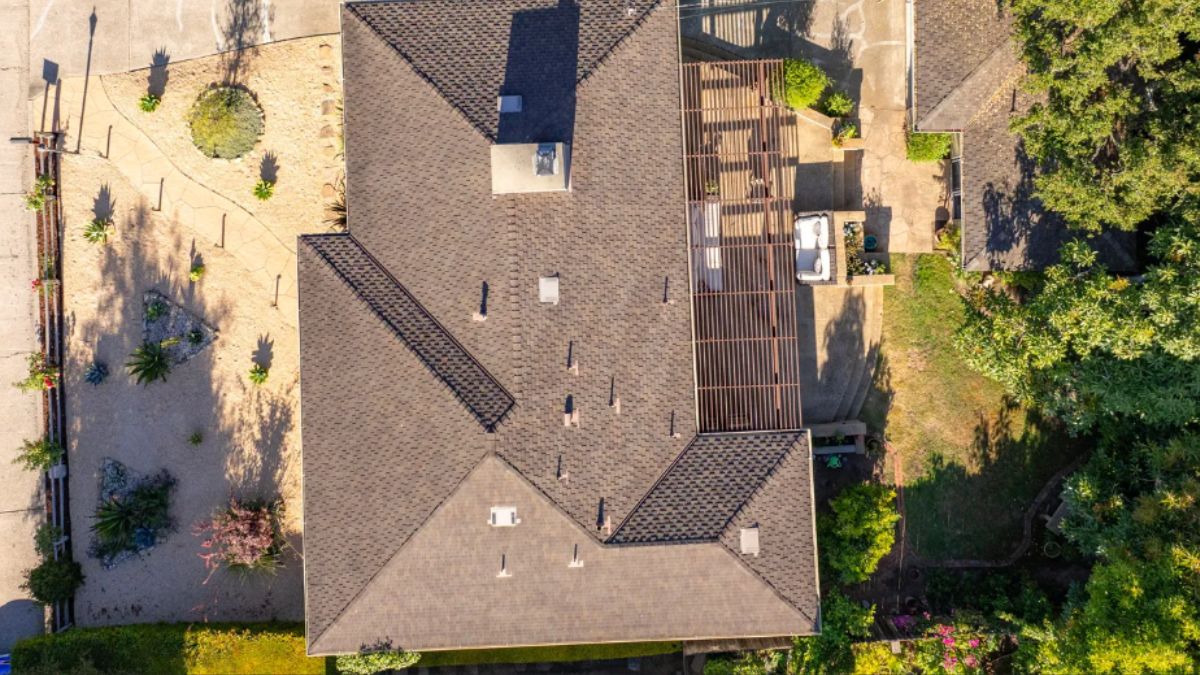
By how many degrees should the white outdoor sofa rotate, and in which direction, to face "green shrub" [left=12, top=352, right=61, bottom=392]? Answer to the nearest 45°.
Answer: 0° — it already faces it

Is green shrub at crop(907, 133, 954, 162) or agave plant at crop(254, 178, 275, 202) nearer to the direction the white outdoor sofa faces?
the agave plant

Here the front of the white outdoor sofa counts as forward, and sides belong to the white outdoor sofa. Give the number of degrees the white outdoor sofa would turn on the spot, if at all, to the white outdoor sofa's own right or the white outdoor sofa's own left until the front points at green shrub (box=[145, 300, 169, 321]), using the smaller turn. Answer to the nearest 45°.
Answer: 0° — it already faces it

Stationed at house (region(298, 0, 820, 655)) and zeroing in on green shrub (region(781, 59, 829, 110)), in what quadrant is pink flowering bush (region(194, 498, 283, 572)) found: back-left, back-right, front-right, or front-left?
back-left

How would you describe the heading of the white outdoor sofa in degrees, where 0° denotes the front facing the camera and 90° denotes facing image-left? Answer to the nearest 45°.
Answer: approximately 90°

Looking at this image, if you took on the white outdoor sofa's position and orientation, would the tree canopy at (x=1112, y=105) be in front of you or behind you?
behind
